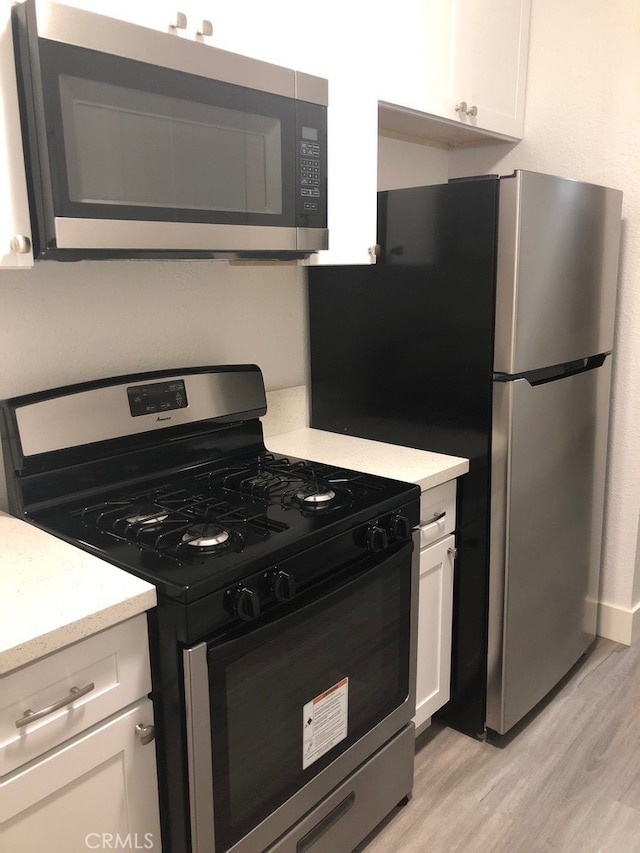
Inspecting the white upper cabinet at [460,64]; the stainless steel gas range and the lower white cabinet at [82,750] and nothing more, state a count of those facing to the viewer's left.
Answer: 0

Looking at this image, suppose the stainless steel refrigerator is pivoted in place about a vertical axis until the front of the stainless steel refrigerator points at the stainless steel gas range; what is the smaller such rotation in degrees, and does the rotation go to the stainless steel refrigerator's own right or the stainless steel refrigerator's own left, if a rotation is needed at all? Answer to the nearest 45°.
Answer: approximately 90° to the stainless steel refrigerator's own right

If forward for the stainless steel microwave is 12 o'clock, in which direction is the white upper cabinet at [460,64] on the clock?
The white upper cabinet is roughly at 9 o'clock from the stainless steel microwave.

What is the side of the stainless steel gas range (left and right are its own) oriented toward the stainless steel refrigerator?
left

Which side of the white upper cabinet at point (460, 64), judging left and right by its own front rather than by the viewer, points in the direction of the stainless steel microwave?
right

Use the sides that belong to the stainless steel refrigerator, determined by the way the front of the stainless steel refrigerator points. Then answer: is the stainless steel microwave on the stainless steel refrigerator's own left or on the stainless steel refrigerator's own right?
on the stainless steel refrigerator's own right

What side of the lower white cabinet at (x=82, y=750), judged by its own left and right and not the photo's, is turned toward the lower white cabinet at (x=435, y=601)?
left

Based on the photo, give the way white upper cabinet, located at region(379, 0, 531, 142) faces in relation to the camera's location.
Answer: facing the viewer and to the right of the viewer

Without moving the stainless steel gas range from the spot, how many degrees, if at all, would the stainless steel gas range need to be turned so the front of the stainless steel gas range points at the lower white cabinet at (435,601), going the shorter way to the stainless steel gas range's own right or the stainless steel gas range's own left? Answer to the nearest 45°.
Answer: approximately 90° to the stainless steel gas range's own left
